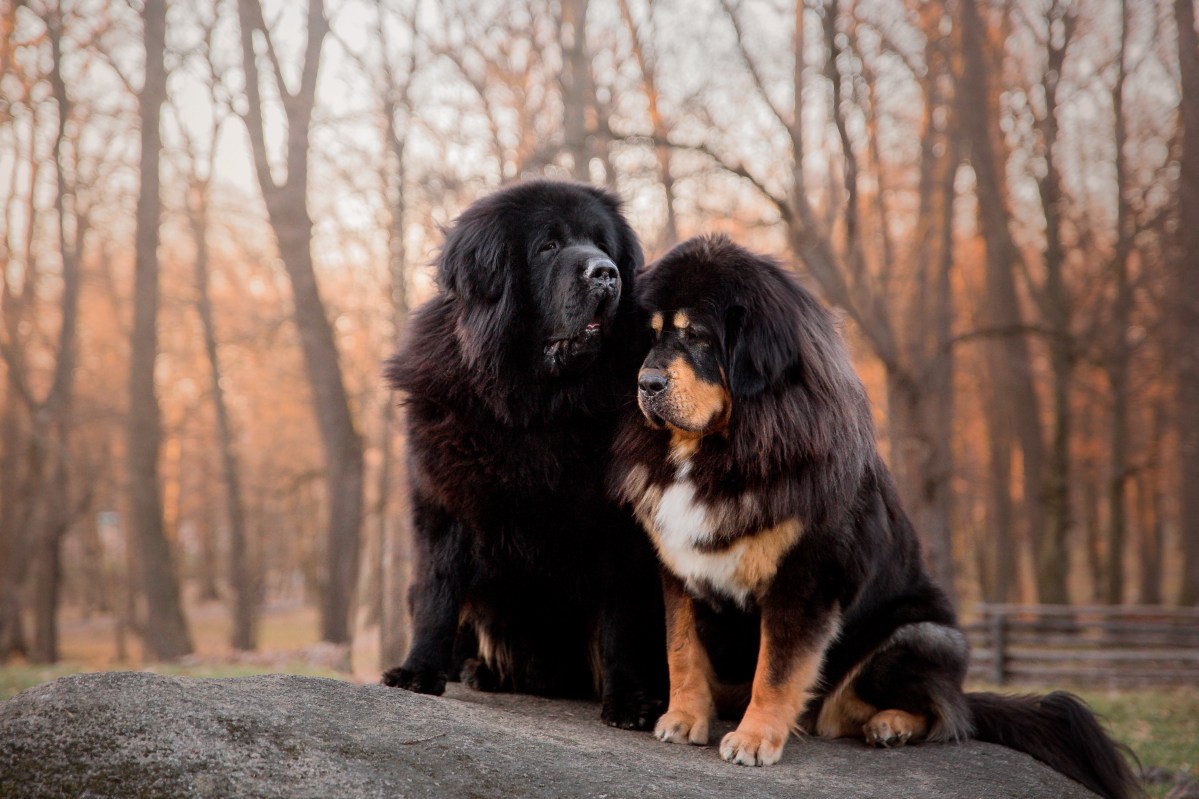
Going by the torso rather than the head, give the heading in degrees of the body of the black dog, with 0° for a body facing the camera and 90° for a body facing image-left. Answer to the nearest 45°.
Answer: approximately 0°

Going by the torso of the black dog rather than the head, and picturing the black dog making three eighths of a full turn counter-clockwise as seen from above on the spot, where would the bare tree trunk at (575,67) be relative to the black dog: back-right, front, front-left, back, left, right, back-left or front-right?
front-left

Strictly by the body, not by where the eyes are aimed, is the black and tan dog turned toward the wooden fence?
no

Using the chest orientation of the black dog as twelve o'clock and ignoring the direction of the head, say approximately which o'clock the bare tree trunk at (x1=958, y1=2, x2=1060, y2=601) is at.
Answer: The bare tree trunk is roughly at 7 o'clock from the black dog.

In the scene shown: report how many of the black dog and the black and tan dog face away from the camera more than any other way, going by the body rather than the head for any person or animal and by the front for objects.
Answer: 0

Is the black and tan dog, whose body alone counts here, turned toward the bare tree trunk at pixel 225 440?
no

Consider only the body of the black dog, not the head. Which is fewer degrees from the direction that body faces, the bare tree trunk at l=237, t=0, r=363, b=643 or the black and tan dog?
the black and tan dog

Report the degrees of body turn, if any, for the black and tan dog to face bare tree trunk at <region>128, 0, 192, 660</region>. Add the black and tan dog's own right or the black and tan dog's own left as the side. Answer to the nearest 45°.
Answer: approximately 90° to the black and tan dog's own right

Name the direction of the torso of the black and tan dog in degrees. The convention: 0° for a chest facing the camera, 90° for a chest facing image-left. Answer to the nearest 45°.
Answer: approximately 45°

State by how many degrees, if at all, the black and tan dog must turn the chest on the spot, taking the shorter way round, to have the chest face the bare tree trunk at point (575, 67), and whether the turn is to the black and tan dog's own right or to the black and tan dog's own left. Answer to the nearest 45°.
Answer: approximately 135° to the black and tan dog's own right

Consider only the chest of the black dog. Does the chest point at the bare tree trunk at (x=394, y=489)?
no
